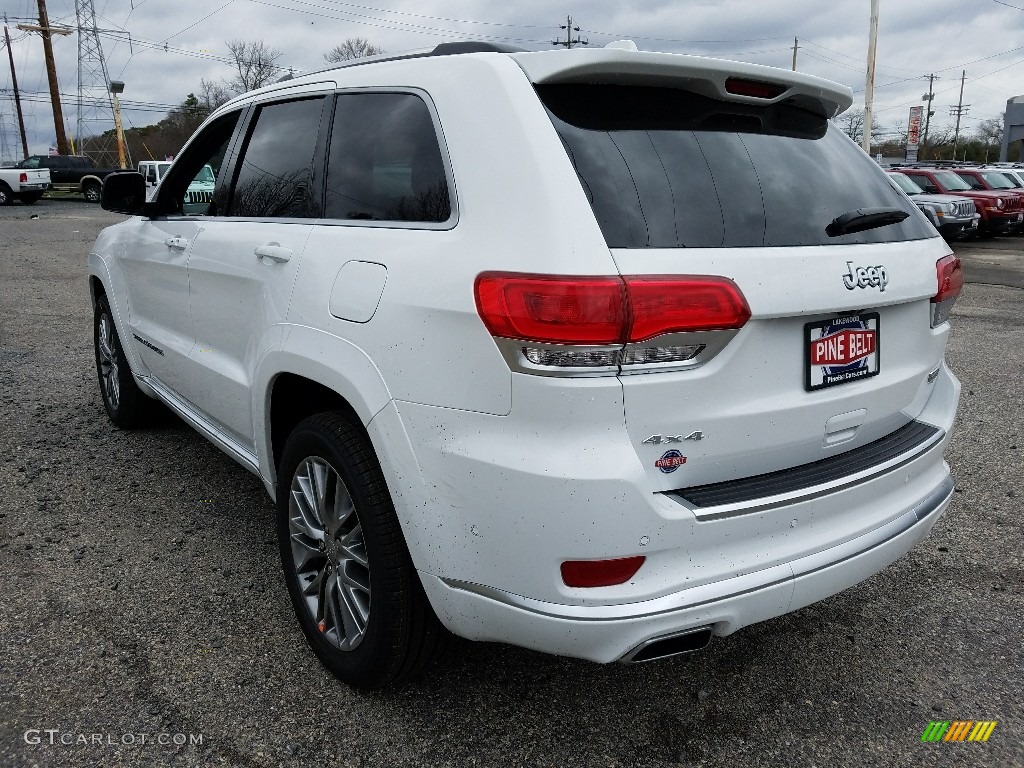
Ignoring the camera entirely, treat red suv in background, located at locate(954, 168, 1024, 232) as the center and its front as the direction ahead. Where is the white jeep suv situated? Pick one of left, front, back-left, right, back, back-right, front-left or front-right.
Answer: front-right

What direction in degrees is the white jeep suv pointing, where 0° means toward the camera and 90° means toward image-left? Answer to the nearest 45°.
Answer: approximately 135°

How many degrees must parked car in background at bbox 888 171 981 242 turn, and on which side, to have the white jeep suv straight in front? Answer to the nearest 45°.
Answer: approximately 45° to its right

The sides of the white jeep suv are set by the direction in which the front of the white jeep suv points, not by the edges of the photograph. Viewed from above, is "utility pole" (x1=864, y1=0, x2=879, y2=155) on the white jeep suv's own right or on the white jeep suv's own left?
on the white jeep suv's own right

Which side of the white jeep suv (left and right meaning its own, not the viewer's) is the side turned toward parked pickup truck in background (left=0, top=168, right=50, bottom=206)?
front

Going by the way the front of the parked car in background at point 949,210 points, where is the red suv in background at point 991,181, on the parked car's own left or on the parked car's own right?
on the parked car's own left

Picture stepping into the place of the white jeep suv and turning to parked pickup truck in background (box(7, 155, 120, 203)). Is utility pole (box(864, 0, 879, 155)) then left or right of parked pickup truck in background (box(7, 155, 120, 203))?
right

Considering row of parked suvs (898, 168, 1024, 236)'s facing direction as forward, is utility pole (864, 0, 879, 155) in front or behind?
behind

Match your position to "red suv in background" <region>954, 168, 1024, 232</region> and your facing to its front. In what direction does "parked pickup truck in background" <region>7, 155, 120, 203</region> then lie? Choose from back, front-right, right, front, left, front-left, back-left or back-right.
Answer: back-right

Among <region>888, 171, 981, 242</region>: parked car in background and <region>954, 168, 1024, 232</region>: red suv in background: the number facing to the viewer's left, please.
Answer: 0
